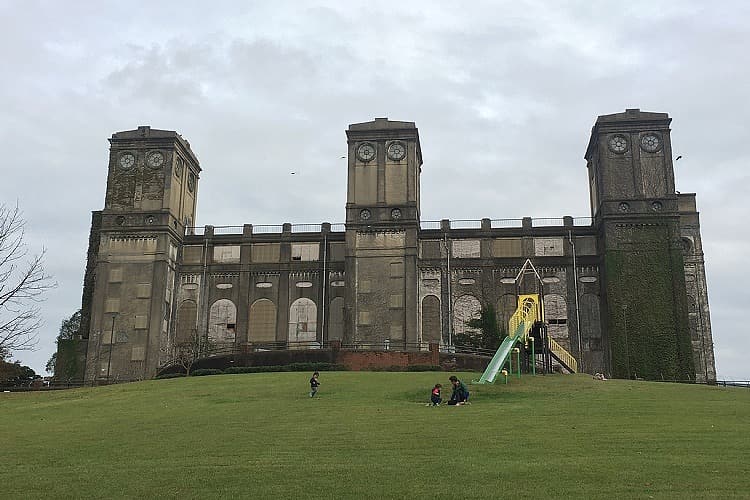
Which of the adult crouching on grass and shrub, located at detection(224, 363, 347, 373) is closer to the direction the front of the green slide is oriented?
the adult crouching on grass

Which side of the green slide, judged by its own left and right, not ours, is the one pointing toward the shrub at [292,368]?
right

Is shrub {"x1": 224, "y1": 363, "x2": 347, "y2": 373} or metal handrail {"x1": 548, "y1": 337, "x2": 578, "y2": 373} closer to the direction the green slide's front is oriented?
the shrub

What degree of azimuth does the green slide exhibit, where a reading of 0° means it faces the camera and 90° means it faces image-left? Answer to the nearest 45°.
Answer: approximately 45°

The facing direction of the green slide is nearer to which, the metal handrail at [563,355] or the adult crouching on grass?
the adult crouching on grass

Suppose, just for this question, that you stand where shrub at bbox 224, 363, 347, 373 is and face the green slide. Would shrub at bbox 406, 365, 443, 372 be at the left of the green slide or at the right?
left

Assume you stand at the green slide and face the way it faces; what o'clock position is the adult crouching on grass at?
The adult crouching on grass is roughly at 11 o'clock from the green slide.

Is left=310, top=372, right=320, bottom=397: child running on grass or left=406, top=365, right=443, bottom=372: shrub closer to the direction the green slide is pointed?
the child running on grass

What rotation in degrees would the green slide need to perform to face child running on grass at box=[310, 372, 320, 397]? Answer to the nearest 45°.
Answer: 0° — it already faces them

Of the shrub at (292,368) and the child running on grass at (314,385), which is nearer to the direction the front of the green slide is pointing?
the child running on grass
